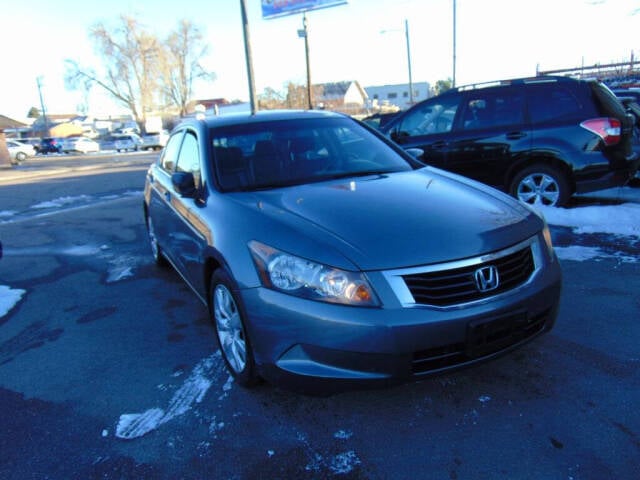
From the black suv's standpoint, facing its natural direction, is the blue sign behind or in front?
in front

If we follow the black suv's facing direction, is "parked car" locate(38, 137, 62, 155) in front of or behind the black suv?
in front

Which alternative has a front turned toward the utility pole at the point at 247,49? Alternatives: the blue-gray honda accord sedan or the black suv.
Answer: the black suv

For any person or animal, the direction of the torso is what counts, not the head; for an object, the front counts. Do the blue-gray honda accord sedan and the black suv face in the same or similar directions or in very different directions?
very different directions

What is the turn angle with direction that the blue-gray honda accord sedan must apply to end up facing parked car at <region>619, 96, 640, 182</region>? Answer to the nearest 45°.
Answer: approximately 90° to its left

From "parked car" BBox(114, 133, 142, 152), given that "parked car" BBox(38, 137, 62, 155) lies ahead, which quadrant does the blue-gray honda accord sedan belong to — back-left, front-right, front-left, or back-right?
back-left

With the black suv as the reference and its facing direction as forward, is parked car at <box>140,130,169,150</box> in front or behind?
in front

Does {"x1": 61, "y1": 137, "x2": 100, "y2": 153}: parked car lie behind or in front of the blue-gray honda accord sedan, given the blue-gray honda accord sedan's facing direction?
behind

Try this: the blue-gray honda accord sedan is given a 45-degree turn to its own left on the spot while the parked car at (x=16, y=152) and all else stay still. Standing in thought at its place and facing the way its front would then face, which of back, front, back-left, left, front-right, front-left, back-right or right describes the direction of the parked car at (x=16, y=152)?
back-left

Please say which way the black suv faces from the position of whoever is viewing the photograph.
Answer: facing away from the viewer and to the left of the viewer

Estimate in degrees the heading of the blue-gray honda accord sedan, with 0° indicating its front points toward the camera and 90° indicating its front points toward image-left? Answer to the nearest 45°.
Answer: approximately 315°

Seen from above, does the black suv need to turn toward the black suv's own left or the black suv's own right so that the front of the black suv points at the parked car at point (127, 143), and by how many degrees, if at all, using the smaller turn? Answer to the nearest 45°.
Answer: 0° — it already faces it

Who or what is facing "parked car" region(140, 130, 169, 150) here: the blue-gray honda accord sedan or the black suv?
the black suv
